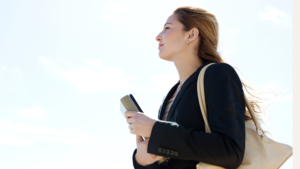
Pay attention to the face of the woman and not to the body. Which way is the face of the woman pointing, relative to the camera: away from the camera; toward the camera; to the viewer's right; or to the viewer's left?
to the viewer's left

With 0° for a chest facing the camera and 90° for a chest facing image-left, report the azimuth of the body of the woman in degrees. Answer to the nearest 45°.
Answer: approximately 90°
